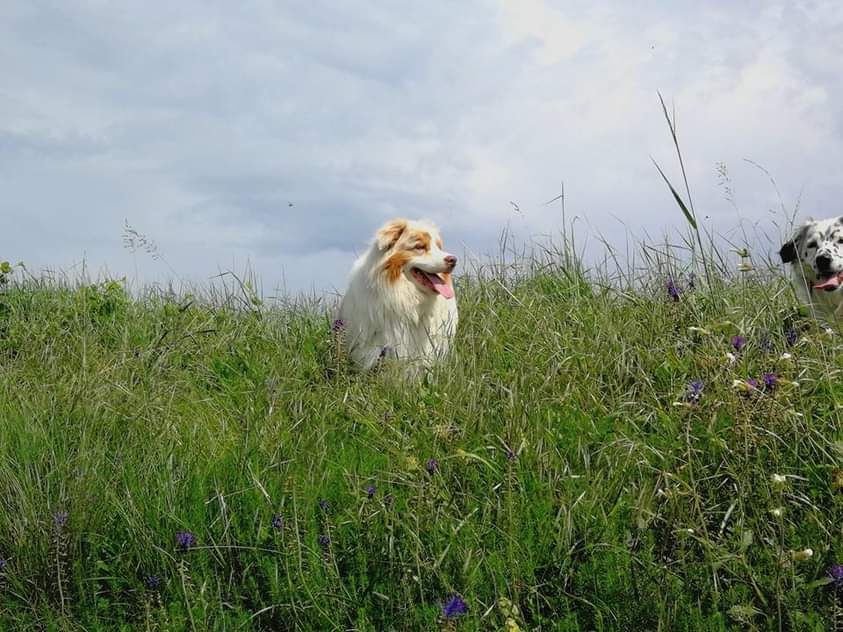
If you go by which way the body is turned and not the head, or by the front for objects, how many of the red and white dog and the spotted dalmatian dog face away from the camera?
0

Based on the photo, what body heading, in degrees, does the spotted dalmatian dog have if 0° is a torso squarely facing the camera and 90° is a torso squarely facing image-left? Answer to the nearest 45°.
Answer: approximately 0°

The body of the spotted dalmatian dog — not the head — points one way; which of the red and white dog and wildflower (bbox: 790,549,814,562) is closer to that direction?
the wildflower

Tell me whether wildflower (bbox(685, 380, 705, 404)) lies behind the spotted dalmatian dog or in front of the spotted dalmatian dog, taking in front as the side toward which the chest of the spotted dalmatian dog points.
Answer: in front

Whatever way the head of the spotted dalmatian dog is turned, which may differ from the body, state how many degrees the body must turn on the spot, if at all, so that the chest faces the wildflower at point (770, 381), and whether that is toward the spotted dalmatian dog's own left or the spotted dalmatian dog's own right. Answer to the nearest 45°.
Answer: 0° — it already faces it

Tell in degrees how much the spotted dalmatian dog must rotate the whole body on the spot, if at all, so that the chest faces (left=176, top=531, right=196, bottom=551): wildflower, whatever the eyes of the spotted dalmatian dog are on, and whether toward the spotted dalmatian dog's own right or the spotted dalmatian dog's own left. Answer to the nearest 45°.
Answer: approximately 45° to the spotted dalmatian dog's own right

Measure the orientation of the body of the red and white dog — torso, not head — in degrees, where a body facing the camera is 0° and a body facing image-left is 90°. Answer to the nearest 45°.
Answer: approximately 315°

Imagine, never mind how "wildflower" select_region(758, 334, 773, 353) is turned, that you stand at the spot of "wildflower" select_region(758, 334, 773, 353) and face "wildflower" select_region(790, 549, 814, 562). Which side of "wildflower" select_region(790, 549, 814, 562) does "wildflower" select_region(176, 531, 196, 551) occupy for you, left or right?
right

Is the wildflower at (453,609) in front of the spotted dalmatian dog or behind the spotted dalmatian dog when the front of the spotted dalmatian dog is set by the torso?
in front

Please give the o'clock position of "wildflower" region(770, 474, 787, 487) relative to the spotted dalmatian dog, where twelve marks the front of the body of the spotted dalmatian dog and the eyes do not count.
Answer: The wildflower is roughly at 12 o'clock from the spotted dalmatian dog.
